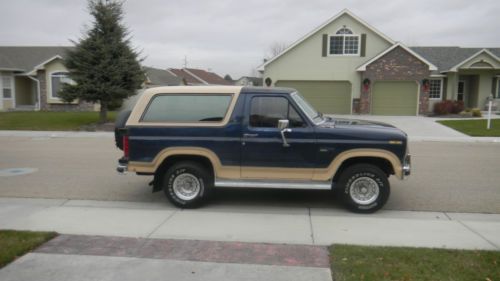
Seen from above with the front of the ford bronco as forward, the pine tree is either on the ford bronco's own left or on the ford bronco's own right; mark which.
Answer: on the ford bronco's own left

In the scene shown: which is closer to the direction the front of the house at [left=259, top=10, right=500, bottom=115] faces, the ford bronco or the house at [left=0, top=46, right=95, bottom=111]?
the ford bronco

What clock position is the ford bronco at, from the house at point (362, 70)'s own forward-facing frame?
The ford bronco is roughly at 12 o'clock from the house.

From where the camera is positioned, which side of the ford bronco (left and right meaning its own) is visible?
right

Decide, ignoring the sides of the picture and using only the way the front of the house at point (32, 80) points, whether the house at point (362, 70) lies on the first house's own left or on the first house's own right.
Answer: on the first house's own left

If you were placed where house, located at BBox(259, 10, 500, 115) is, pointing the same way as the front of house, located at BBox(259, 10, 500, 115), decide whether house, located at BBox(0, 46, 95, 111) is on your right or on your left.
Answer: on your right

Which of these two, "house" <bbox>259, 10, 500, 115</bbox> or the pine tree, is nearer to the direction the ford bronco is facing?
the house

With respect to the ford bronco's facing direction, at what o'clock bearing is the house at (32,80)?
The house is roughly at 8 o'clock from the ford bronco.

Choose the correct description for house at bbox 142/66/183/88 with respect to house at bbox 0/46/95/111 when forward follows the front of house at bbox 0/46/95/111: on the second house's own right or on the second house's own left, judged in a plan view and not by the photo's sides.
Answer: on the second house's own left
